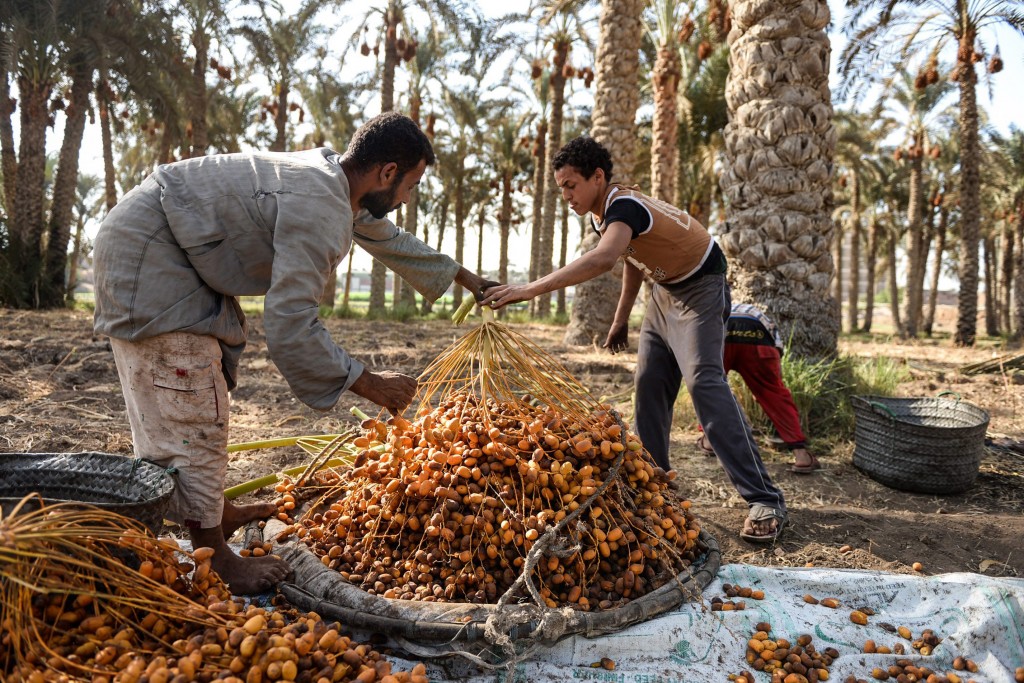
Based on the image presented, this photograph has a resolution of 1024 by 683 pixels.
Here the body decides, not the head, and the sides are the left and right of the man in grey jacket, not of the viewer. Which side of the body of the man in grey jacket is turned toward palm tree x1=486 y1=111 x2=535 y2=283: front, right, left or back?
left

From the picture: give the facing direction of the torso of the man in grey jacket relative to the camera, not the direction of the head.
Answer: to the viewer's right

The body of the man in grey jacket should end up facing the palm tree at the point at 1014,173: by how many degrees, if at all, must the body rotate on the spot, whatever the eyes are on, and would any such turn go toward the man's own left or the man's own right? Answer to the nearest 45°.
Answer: approximately 45° to the man's own left

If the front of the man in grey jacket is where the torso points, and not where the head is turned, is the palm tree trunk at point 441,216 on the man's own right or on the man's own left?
on the man's own left

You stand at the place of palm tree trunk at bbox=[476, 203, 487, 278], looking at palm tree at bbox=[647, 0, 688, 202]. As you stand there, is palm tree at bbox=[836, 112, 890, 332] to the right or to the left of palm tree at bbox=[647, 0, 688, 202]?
left

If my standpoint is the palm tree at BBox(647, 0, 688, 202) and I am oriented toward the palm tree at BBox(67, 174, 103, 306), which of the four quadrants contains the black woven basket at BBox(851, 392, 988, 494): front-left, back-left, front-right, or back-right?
back-left

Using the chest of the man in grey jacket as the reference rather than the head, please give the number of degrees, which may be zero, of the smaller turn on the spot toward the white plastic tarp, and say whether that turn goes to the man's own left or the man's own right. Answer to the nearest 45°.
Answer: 0° — they already face it

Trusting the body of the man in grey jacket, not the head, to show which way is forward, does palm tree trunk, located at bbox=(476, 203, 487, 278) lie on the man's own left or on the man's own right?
on the man's own left
